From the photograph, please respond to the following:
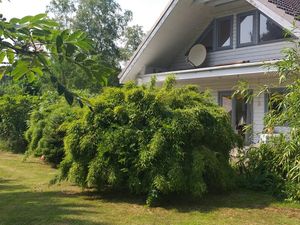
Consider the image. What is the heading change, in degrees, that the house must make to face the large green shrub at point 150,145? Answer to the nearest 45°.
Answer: approximately 45° to its left

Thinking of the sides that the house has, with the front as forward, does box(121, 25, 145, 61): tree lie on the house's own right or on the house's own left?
on the house's own right

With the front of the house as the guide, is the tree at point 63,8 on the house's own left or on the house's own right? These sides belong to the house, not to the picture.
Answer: on the house's own right

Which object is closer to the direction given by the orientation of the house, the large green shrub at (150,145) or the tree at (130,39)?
the large green shrub

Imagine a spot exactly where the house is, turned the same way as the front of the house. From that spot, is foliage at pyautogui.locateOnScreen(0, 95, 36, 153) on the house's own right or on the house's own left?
on the house's own right

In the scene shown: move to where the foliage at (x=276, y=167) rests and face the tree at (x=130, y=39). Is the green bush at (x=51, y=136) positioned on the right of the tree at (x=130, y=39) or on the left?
left

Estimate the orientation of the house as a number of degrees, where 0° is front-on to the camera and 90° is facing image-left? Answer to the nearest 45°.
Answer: approximately 45°

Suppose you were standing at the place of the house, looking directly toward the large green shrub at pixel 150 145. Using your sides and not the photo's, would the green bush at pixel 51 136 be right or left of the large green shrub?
right
